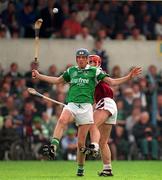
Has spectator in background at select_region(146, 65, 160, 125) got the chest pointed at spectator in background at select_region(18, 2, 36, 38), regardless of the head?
no

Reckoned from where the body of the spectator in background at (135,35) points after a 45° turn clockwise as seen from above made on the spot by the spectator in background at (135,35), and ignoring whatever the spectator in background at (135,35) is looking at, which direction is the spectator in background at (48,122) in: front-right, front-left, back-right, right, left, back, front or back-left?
front

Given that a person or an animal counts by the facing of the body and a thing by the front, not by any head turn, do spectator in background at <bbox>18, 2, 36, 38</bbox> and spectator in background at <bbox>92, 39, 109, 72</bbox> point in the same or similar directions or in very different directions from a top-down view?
same or similar directions

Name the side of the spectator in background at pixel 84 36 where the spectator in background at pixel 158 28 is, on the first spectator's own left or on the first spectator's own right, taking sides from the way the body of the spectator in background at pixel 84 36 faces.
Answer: on the first spectator's own left

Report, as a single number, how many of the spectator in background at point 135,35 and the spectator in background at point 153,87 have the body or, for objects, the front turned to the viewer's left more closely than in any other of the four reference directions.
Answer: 0

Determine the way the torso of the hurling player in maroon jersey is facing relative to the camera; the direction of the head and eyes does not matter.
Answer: to the viewer's left

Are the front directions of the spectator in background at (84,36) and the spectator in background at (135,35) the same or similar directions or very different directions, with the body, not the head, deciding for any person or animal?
same or similar directions

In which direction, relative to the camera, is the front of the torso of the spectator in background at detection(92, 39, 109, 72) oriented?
toward the camera

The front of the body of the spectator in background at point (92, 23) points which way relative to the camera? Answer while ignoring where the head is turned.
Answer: toward the camera

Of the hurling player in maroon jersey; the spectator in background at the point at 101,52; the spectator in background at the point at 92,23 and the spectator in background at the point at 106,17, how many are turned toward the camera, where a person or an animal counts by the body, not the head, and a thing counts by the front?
3

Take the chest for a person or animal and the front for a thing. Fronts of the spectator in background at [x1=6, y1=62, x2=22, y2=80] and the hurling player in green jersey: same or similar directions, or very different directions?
same or similar directions

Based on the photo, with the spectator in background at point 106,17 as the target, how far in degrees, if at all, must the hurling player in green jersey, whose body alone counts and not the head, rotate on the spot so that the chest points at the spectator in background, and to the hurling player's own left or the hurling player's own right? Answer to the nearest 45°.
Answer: approximately 180°
